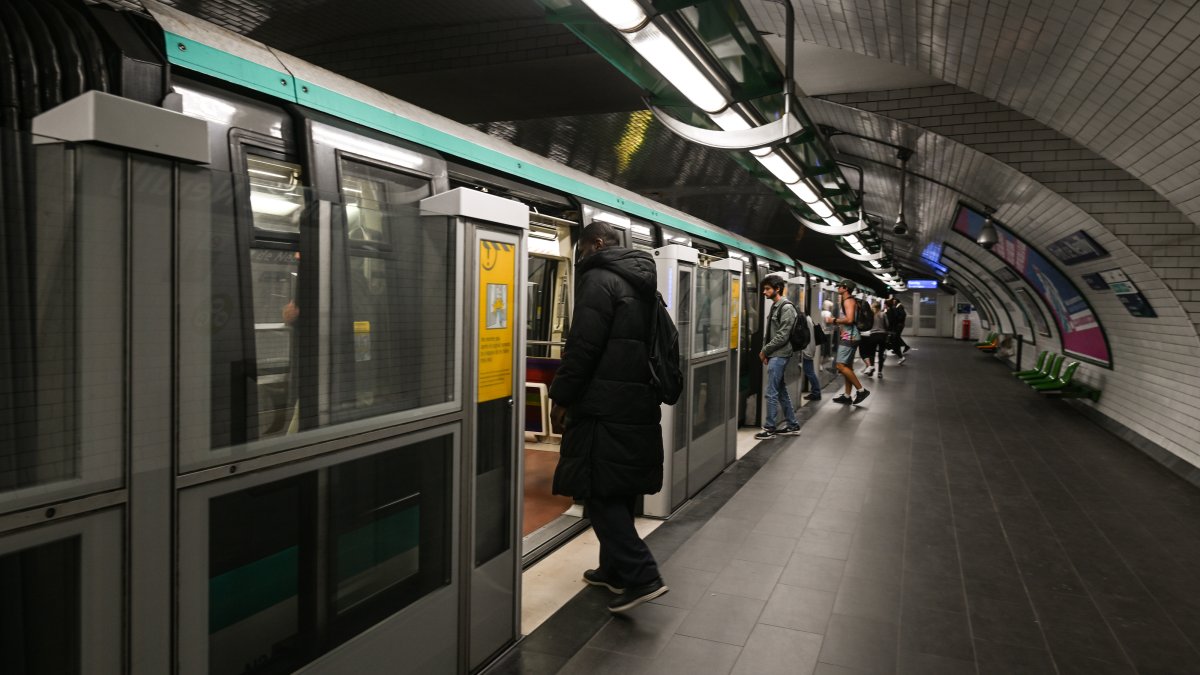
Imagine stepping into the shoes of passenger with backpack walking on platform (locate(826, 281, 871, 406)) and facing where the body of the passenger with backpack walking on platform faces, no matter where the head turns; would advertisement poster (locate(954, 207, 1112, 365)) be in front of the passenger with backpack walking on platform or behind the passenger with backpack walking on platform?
behind

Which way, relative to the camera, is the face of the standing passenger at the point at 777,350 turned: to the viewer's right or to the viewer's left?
to the viewer's left

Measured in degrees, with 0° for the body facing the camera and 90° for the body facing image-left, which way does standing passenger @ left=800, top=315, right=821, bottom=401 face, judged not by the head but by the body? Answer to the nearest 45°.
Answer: approximately 90°

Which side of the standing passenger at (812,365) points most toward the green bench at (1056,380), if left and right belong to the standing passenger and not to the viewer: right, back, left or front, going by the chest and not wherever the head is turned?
back
